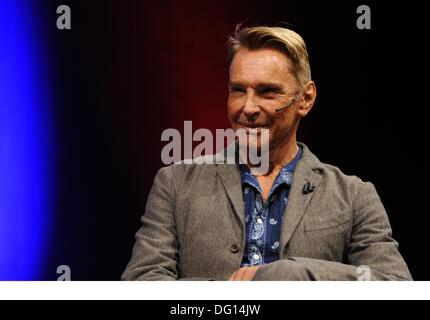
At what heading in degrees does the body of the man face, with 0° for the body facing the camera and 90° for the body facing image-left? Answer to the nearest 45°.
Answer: approximately 0°

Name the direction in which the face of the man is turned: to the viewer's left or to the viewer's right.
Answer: to the viewer's left
